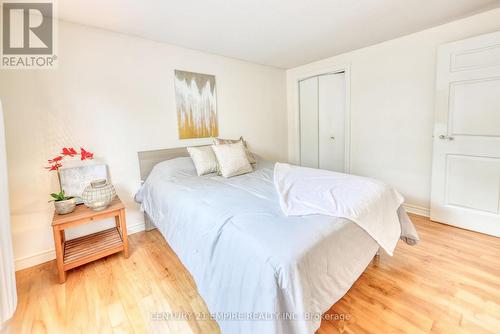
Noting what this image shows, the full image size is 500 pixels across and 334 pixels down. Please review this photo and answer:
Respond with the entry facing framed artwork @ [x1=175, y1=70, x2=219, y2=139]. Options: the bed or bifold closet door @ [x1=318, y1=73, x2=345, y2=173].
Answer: the bifold closet door

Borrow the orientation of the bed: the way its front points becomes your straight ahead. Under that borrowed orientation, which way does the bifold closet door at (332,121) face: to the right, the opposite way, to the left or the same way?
to the right

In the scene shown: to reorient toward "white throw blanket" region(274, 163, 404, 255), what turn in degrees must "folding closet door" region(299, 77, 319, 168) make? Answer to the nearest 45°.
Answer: approximately 45° to its left

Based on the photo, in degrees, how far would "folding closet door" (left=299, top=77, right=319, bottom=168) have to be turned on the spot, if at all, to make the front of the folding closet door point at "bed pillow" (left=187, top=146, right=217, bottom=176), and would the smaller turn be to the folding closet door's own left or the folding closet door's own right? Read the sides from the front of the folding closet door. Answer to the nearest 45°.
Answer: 0° — it already faces it

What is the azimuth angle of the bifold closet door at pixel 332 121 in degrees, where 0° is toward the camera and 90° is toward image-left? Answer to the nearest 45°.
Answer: approximately 45°

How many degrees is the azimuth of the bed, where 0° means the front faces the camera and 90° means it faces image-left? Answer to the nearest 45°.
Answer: approximately 315°
